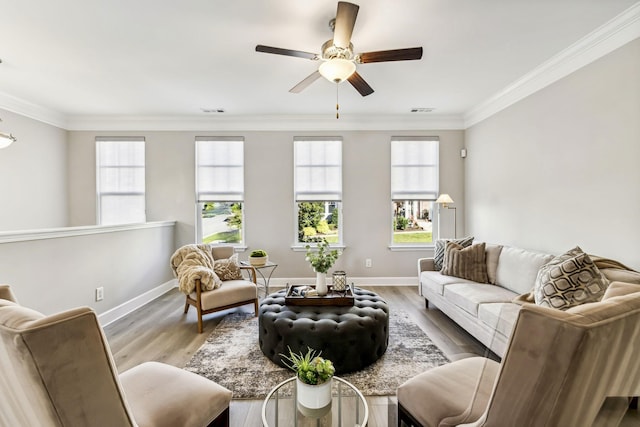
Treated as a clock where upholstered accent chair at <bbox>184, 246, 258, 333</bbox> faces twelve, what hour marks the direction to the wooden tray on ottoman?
The wooden tray on ottoman is roughly at 12 o'clock from the upholstered accent chair.

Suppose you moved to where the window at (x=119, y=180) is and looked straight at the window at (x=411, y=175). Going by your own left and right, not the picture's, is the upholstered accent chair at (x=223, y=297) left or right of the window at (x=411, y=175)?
right

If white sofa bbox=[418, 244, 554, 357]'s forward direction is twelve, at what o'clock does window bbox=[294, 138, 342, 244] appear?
The window is roughly at 2 o'clock from the white sofa.

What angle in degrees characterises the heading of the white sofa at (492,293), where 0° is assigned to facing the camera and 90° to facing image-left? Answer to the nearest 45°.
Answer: approximately 45°

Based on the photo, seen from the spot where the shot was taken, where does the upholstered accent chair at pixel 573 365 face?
facing away from the viewer and to the left of the viewer

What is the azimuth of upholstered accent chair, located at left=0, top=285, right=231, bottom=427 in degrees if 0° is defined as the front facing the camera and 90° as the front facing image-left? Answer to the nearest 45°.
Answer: approximately 225°

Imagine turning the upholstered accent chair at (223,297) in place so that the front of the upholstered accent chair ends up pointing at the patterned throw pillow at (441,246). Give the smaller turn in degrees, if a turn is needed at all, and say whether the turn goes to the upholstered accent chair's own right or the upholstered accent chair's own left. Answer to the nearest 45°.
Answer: approximately 45° to the upholstered accent chair's own left
